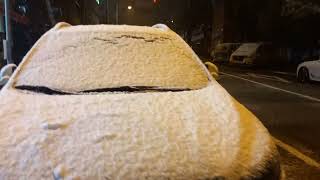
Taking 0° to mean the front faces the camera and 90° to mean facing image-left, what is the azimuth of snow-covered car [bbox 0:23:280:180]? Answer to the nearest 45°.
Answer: approximately 0°

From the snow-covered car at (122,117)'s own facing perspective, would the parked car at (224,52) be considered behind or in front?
behind
